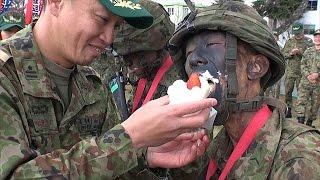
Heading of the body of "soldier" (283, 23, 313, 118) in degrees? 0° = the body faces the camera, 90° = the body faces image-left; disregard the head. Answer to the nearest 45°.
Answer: approximately 0°

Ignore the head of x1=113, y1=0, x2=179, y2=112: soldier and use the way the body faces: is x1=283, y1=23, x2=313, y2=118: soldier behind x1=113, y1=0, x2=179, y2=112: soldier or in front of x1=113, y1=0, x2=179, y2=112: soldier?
behind

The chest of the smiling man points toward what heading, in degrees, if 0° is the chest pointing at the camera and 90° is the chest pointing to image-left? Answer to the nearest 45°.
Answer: approximately 315°

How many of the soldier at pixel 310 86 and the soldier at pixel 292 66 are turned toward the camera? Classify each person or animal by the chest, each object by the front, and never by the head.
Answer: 2

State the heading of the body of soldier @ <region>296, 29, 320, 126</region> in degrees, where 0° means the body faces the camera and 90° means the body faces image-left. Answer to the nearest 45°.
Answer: approximately 0°

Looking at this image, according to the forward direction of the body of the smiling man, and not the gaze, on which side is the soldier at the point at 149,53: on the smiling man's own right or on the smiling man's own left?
on the smiling man's own left

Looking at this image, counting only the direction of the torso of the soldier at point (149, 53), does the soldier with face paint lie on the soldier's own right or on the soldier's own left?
on the soldier's own left

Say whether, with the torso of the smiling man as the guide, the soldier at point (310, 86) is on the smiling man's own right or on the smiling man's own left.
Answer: on the smiling man's own left

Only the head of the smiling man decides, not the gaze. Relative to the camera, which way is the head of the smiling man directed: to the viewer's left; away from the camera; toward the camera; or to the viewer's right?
to the viewer's right
